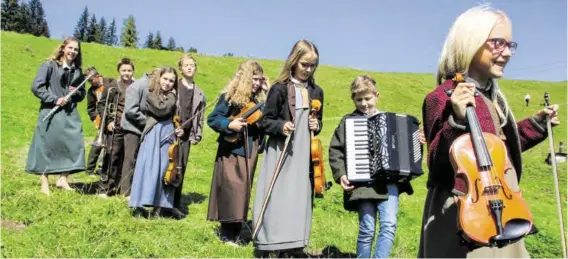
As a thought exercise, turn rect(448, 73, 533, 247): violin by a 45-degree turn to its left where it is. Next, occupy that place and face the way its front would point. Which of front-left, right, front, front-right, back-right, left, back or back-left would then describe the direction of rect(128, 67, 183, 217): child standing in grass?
back

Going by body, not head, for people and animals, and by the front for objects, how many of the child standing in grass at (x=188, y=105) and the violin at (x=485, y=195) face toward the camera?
2

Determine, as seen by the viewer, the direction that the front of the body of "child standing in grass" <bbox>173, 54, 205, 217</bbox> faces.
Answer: toward the camera

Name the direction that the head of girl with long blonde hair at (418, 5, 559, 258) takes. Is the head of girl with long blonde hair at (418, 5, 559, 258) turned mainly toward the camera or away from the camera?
toward the camera

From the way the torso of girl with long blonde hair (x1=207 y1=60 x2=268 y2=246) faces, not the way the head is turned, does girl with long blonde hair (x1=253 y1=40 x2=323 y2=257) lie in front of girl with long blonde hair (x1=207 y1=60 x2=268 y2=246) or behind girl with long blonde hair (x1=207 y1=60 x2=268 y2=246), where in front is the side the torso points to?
in front

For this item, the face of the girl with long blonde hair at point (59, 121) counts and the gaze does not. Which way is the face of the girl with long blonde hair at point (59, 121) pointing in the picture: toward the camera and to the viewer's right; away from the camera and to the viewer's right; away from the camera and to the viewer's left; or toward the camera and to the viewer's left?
toward the camera and to the viewer's right

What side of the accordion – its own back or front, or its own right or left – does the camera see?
front

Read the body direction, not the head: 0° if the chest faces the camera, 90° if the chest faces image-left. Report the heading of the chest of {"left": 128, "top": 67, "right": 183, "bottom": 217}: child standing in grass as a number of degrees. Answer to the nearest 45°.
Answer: approximately 315°

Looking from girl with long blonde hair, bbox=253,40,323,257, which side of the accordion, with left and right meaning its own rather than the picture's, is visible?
right

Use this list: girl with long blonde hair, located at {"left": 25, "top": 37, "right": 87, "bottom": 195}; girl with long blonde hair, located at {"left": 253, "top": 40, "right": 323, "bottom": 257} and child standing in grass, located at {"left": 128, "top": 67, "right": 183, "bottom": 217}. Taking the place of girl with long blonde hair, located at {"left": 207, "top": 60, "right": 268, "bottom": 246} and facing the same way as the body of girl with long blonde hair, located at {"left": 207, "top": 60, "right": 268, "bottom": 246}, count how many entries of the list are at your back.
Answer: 2

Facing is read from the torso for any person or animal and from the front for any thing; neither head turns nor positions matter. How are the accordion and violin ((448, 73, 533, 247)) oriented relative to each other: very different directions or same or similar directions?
same or similar directions
